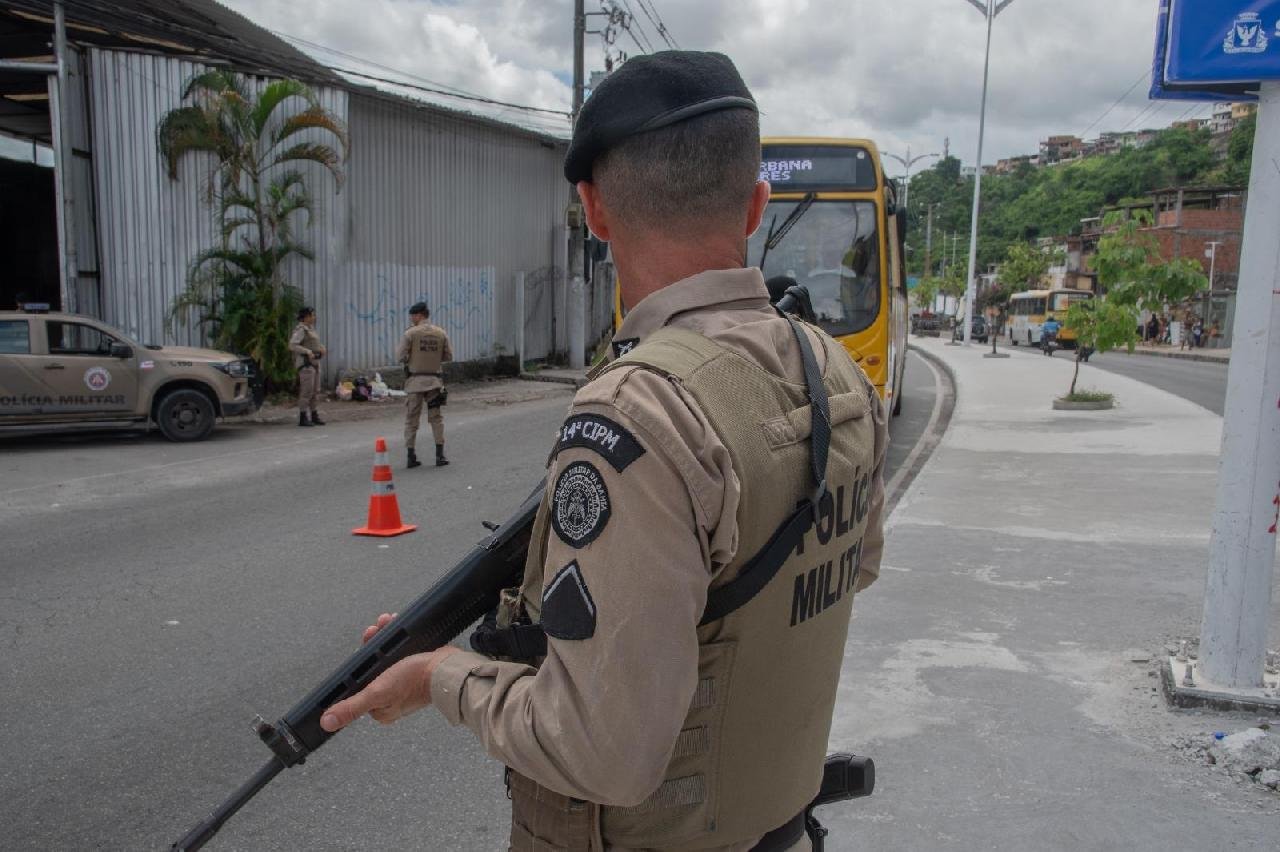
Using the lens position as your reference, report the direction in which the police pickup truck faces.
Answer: facing to the right of the viewer

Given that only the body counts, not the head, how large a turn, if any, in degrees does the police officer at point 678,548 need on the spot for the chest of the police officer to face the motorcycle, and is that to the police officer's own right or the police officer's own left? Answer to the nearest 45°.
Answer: approximately 90° to the police officer's own right

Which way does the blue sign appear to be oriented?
toward the camera

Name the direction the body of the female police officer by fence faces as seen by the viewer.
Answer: to the viewer's right

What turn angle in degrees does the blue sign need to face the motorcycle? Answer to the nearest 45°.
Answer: approximately 180°

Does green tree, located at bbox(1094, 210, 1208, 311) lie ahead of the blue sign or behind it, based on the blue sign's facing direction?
behind

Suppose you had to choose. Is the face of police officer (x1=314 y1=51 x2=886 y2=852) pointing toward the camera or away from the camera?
away from the camera

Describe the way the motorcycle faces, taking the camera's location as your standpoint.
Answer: facing away from the viewer

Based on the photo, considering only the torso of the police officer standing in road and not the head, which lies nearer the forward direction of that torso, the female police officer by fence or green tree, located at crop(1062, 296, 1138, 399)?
the female police officer by fence
